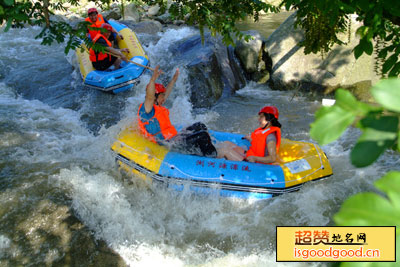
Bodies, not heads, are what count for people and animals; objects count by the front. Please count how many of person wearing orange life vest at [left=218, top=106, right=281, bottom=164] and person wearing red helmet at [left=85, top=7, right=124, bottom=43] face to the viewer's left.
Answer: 1

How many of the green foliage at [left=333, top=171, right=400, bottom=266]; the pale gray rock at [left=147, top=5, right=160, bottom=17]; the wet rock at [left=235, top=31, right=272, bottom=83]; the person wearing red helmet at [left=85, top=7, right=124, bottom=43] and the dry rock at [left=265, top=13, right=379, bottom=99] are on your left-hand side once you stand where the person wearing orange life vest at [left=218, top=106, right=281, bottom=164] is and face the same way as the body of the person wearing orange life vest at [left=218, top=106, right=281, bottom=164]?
1

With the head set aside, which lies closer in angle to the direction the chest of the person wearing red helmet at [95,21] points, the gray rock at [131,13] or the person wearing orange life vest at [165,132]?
the person wearing orange life vest

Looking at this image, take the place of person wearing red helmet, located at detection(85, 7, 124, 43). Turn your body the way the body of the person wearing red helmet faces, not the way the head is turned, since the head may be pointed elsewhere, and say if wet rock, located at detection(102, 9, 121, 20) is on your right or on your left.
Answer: on your left

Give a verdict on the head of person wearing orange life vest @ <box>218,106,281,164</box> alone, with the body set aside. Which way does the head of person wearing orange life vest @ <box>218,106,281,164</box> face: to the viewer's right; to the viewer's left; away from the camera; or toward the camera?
to the viewer's left

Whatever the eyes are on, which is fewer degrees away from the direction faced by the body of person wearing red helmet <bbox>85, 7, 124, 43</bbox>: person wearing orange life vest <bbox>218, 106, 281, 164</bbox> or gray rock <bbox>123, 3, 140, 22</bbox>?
the person wearing orange life vest

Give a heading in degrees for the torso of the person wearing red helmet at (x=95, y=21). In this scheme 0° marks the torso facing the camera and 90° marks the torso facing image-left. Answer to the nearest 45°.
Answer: approximately 315°

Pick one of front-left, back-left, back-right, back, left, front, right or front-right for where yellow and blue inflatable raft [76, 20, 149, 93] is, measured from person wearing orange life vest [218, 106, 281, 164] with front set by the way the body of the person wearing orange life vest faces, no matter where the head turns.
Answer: front-right

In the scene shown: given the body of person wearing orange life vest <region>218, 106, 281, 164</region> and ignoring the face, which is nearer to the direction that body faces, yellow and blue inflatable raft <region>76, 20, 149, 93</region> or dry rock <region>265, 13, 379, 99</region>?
the yellow and blue inflatable raft

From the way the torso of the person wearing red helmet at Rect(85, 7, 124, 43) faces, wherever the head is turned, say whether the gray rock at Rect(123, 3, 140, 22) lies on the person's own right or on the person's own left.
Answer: on the person's own left

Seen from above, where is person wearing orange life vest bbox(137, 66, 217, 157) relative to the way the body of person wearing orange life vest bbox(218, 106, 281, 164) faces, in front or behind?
in front

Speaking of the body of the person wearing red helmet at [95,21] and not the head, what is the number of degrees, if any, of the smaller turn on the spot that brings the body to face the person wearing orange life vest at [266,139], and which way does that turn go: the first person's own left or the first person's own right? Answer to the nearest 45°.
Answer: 0° — they already face them

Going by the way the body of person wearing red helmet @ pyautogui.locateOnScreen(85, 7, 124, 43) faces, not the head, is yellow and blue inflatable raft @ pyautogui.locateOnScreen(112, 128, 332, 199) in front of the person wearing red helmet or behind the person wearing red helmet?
in front

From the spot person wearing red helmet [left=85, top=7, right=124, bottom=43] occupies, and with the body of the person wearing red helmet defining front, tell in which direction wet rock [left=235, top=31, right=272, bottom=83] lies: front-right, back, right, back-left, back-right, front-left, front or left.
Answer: front-left

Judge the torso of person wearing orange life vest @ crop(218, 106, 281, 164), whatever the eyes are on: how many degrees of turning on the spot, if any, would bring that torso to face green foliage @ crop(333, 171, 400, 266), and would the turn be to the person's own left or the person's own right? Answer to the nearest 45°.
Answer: approximately 90° to the person's own left

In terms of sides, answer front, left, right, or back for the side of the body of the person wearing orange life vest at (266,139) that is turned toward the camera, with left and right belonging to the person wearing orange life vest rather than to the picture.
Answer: left
